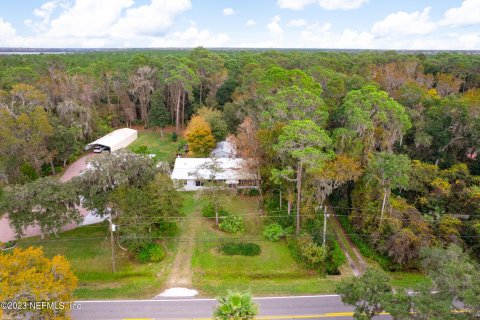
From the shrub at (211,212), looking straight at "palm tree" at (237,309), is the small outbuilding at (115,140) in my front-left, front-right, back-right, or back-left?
back-right

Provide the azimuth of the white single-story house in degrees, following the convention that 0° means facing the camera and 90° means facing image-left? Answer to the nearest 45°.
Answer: approximately 0°

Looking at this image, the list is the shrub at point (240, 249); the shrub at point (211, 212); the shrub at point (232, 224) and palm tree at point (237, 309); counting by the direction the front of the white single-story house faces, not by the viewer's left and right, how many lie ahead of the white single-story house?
4

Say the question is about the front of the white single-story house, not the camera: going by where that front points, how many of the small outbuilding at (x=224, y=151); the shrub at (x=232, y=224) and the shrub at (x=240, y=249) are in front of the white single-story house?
2

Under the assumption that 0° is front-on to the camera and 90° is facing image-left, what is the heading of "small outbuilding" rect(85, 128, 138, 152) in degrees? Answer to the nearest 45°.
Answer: approximately 45°

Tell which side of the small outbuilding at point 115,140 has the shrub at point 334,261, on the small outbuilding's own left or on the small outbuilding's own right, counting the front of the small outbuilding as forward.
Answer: on the small outbuilding's own left

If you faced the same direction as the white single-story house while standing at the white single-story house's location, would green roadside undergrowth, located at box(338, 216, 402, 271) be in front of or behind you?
in front

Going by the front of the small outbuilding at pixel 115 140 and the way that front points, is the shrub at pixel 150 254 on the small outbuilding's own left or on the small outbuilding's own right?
on the small outbuilding's own left

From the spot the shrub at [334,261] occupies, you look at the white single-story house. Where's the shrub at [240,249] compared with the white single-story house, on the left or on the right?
left

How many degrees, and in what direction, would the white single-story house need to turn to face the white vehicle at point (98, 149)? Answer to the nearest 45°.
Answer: approximately 135° to its right

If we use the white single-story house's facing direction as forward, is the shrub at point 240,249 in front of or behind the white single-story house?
in front

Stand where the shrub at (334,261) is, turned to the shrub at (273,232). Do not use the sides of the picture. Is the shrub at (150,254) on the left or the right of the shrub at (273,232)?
left
